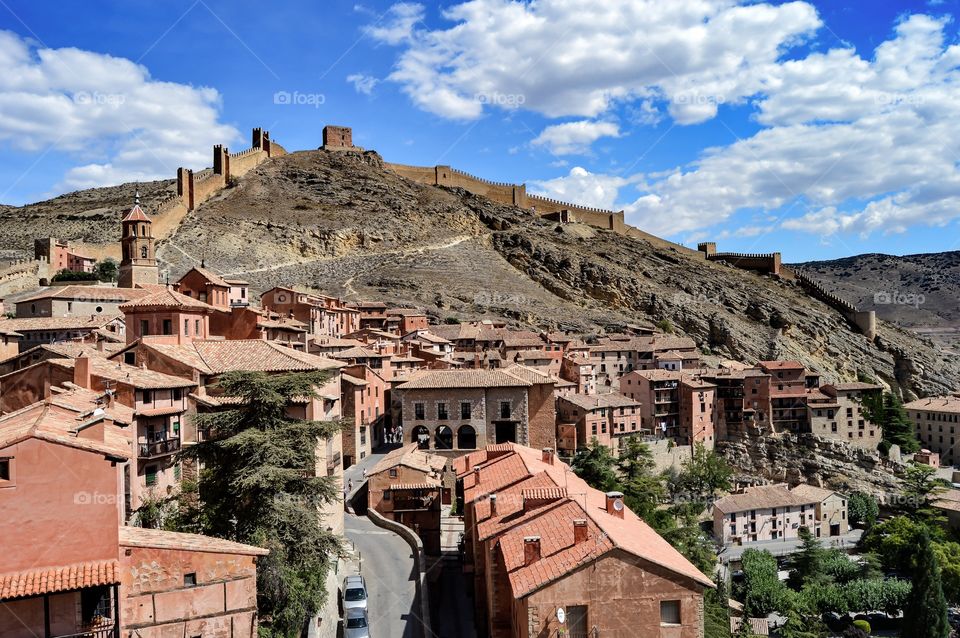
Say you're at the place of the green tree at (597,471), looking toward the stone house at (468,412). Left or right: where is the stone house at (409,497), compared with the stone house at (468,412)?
left

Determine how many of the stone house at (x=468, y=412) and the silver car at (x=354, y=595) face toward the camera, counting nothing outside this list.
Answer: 2

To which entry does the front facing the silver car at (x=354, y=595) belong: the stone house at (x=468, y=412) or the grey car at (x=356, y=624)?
the stone house

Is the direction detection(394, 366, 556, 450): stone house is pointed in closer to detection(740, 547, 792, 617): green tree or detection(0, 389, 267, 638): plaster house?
the plaster house

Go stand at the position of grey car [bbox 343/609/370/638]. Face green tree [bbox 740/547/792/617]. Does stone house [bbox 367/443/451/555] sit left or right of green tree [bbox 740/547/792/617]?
left

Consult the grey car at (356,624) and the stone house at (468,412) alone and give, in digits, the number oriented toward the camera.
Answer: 2

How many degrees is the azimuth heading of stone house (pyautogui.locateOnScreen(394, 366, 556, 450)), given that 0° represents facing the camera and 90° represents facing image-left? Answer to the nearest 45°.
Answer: approximately 0°

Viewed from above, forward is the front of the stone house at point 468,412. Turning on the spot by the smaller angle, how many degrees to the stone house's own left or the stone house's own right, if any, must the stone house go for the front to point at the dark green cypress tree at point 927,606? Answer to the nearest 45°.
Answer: approximately 90° to the stone house's own left
